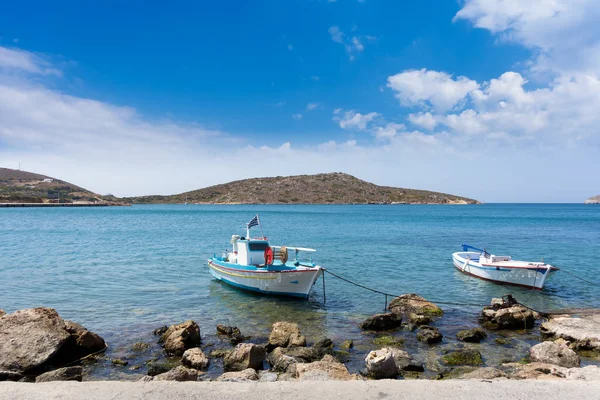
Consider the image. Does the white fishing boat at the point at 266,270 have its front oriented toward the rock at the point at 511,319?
yes

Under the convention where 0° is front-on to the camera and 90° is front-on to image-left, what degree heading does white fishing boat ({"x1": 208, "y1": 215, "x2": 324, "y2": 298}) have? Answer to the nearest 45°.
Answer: approximately 315°

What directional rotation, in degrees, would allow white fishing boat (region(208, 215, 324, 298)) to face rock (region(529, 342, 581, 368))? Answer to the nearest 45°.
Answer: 0° — it already faces it

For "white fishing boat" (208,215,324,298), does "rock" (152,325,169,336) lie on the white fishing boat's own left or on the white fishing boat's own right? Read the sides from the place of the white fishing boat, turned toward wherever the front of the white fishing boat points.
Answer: on the white fishing boat's own right

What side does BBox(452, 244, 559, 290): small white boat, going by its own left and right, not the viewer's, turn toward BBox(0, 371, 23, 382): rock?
right

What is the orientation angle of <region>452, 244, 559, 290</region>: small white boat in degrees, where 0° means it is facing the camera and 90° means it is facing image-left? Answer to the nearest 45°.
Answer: approximately 315°

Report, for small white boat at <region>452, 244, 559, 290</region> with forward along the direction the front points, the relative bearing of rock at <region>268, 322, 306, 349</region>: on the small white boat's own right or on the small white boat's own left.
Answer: on the small white boat's own right

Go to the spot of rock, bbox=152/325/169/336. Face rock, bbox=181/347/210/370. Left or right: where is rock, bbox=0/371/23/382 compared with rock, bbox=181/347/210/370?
right

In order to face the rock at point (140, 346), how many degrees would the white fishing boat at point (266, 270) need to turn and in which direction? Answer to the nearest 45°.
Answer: approximately 90° to its right
